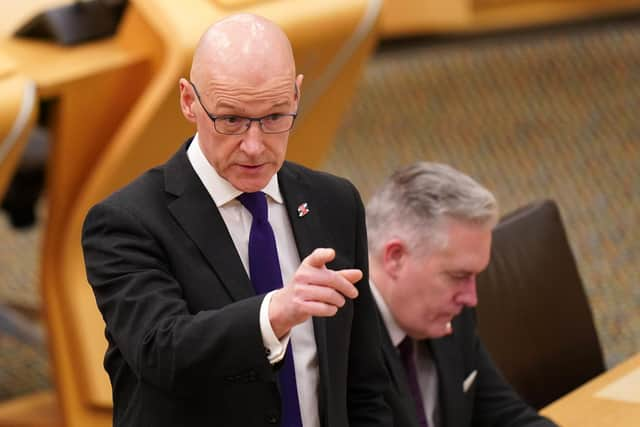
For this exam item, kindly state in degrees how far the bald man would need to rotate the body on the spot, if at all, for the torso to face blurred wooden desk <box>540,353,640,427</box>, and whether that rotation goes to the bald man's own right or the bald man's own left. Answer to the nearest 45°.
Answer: approximately 90° to the bald man's own left

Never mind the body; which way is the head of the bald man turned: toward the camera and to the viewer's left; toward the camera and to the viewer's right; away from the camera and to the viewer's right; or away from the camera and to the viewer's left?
toward the camera and to the viewer's right

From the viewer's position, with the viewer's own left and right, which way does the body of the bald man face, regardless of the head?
facing the viewer and to the right of the viewer
